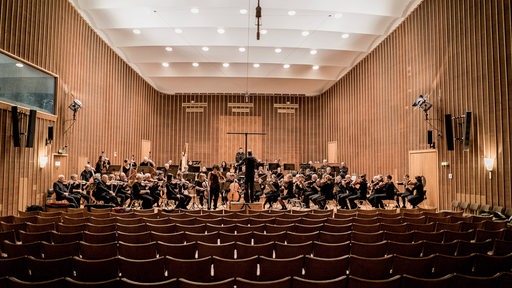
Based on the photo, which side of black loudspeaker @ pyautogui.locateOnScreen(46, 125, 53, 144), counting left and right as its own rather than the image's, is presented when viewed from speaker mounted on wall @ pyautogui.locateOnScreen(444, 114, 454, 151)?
front

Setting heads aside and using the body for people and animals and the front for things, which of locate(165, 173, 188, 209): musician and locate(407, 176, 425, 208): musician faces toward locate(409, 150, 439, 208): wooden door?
locate(165, 173, 188, 209): musician

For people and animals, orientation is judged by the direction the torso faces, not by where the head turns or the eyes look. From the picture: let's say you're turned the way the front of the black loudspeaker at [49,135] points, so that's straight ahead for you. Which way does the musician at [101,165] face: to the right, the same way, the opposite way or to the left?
the same way

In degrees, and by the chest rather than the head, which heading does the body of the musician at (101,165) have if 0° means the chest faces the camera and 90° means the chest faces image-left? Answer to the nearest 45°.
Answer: approximately 315°

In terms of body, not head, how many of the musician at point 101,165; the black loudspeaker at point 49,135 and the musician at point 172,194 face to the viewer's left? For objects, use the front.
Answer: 0

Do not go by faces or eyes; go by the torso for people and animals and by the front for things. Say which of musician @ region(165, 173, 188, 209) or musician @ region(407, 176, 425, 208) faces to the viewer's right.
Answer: musician @ region(165, 173, 188, 209)

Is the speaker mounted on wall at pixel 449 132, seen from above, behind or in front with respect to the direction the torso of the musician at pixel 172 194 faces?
in front

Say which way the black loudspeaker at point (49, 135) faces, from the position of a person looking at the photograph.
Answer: facing the viewer and to the right of the viewer

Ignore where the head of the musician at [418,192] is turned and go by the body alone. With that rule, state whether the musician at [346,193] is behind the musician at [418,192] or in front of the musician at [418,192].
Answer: in front

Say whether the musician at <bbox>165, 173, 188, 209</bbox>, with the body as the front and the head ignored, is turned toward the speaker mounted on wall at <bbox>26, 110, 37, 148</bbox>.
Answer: no

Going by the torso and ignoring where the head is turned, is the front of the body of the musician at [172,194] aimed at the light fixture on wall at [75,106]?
no

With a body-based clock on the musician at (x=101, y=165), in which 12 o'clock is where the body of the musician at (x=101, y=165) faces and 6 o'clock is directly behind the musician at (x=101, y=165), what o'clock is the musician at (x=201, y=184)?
the musician at (x=201, y=184) is roughly at 12 o'clock from the musician at (x=101, y=165).

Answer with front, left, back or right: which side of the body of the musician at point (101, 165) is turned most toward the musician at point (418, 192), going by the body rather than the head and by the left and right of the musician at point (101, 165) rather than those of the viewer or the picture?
front

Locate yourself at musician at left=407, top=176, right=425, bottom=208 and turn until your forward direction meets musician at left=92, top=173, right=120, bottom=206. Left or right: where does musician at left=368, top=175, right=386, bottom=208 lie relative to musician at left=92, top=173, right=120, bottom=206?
right

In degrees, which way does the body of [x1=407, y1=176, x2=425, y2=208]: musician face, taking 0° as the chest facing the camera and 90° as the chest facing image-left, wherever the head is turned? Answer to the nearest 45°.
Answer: approximately 90°

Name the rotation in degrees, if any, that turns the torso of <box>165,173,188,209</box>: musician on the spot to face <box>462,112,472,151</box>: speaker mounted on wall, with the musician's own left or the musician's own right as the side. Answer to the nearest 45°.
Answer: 0° — they already face it

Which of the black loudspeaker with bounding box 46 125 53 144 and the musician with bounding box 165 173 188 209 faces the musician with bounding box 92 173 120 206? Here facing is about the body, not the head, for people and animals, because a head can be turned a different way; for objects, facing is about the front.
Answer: the black loudspeaker

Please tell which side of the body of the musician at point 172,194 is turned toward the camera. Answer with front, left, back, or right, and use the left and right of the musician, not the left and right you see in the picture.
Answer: right
